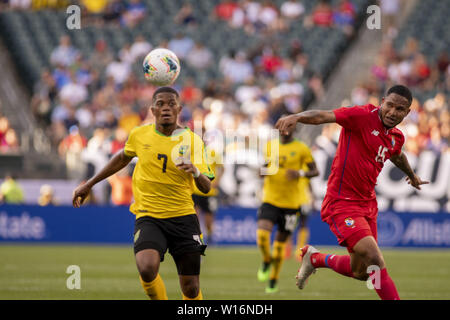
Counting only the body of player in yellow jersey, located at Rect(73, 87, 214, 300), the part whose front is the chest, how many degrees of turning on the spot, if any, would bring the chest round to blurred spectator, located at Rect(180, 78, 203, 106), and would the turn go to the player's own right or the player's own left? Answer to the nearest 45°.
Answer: approximately 180°

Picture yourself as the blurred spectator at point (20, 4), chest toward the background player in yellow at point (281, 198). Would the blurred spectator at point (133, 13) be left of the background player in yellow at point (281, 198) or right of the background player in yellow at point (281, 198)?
left

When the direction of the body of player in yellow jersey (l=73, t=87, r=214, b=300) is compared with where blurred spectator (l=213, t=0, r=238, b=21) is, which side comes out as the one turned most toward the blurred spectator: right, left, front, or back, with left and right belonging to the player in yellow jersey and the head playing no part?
back

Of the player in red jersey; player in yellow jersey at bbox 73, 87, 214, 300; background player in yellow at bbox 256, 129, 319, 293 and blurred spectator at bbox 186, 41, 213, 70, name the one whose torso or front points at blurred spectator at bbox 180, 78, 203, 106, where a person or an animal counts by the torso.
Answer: blurred spectator at bbox 186, 41, 213, 70

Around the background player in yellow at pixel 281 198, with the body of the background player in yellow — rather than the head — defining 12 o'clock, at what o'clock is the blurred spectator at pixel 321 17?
The blurred spectator is roughly at 6 o'clock from the background player in yellow.

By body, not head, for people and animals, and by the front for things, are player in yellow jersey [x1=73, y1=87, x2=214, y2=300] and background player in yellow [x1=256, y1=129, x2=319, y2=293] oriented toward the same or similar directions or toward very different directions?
same or similar directions

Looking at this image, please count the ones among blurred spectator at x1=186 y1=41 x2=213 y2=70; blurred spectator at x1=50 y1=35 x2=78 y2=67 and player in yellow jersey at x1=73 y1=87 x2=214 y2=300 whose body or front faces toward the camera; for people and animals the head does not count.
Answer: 3

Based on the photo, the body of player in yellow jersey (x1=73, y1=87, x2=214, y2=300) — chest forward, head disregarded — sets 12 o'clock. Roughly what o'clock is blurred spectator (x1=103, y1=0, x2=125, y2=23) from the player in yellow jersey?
The blurred spectator is roughly at 6 o'clock from the player in yellow jersey.

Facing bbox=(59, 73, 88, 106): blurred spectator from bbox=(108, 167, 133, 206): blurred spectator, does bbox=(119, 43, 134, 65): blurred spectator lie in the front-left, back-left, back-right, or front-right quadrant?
front-right

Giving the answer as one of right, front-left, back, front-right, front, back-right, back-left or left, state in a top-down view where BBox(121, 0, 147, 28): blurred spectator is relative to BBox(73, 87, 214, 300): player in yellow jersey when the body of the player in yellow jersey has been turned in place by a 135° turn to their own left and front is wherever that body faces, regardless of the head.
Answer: front-left

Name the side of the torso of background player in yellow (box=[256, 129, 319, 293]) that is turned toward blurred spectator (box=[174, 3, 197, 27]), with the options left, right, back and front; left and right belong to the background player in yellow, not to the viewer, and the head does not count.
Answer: back

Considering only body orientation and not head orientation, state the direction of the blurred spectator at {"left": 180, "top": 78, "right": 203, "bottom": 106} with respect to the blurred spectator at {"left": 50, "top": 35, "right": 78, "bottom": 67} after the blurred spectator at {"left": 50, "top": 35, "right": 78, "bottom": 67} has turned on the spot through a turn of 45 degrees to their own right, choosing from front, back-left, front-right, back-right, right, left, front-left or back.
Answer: left

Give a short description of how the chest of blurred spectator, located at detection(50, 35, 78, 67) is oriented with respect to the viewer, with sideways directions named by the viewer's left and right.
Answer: facing the viewer

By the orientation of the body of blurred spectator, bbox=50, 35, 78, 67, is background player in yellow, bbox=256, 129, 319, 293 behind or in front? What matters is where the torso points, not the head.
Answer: in front
